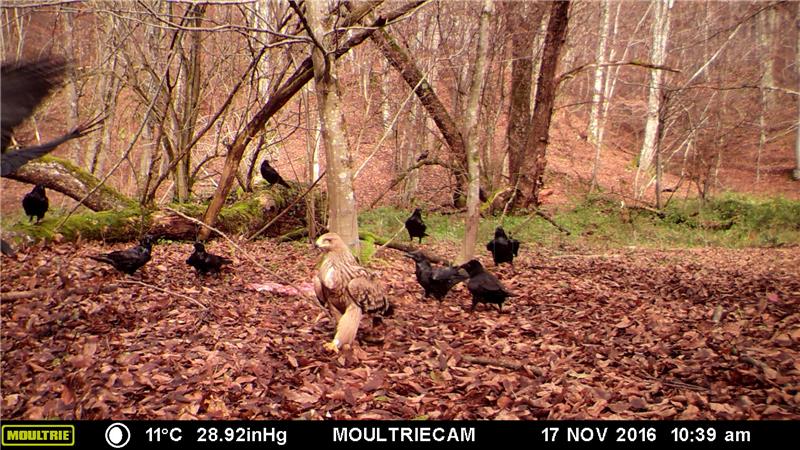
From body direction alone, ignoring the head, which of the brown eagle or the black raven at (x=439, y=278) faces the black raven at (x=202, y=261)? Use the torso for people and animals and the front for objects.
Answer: the black raven at (x=439, y=278)

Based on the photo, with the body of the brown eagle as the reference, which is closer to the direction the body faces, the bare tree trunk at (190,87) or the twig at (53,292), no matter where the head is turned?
the twig

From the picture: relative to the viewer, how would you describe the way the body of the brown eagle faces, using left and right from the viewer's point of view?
facing the viewer and to the left of the viewer

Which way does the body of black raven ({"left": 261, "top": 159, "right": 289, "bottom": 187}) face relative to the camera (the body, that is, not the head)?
to the viewer's left

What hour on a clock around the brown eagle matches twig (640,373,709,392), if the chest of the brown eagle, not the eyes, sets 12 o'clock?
The twig is roughly at 8 o'clock from the brown eagle.

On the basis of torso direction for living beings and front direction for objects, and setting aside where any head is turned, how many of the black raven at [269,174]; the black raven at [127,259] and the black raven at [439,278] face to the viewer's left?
2

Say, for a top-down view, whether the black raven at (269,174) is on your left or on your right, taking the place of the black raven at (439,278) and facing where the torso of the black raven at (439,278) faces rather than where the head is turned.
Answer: on your right

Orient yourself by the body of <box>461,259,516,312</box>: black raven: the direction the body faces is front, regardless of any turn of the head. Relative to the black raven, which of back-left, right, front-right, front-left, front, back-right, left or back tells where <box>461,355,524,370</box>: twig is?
left

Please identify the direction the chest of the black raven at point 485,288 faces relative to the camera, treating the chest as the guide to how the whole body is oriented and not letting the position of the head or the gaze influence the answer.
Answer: to the viewer's left

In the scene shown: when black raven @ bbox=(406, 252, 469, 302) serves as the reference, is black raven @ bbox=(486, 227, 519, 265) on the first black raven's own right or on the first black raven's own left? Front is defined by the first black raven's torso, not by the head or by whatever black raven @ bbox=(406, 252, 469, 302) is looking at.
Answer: on the first black raven's own right

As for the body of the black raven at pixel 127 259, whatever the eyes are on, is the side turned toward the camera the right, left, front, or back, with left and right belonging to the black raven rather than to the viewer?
right

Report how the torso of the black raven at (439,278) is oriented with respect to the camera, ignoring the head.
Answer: to the viewer's left

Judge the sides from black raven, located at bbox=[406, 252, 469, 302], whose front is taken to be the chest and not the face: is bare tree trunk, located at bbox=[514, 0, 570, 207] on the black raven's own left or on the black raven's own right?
on the black raven's own right
